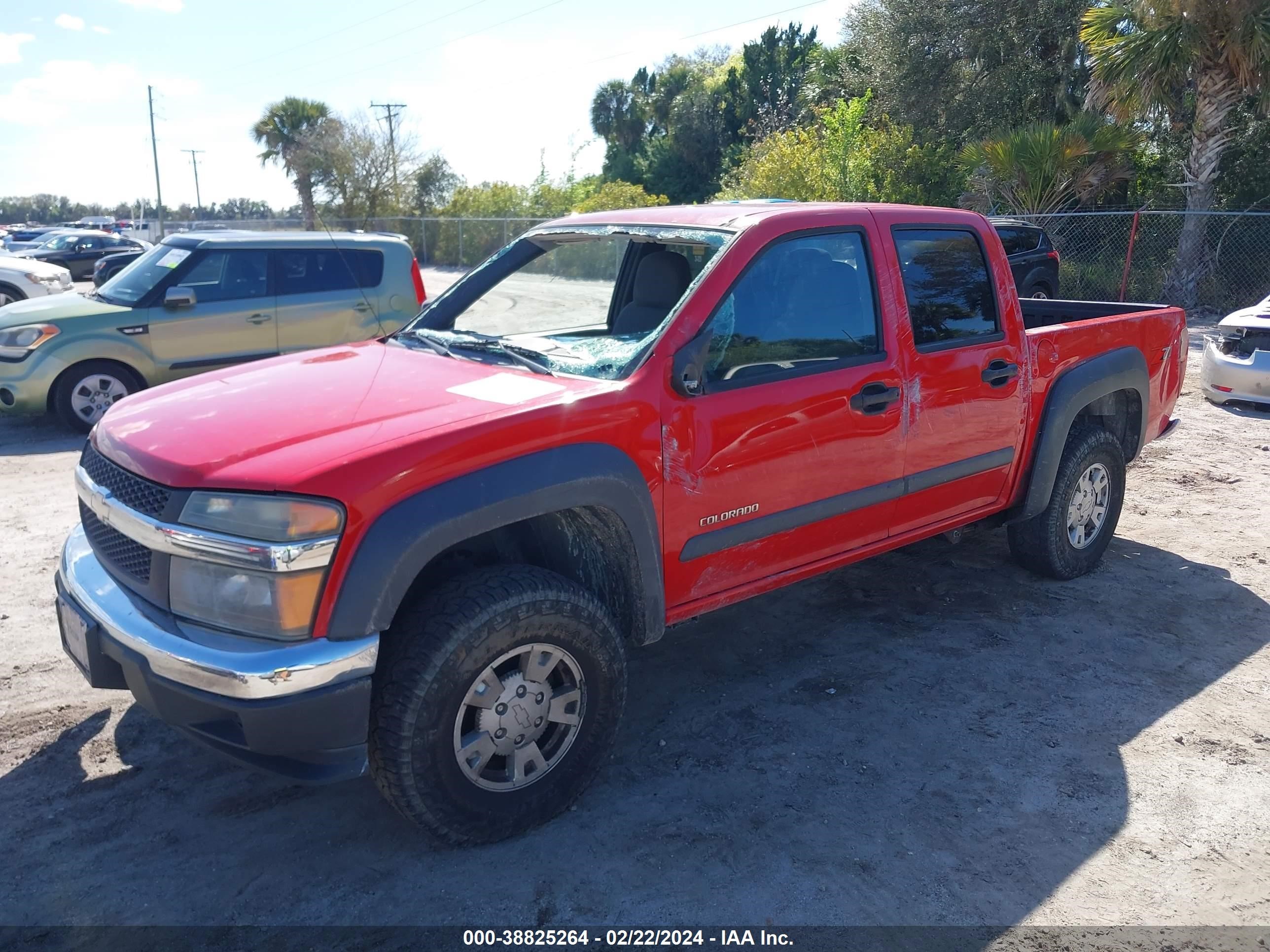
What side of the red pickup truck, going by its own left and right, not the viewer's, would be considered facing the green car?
right

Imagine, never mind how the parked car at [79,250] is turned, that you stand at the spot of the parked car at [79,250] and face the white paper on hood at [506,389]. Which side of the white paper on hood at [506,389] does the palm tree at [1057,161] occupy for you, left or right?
left

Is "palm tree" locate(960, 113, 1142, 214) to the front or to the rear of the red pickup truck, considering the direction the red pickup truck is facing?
to the rear

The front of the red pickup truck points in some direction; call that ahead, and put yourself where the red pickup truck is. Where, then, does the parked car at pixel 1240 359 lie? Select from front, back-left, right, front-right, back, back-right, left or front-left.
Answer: back

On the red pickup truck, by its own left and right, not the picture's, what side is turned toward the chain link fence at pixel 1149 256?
back

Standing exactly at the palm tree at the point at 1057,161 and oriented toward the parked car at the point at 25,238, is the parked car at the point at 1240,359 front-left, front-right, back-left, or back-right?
back-left

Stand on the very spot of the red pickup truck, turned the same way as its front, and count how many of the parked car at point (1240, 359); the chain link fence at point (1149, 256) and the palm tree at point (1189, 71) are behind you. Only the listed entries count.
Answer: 3

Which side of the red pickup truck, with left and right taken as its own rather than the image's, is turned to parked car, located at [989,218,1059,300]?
back

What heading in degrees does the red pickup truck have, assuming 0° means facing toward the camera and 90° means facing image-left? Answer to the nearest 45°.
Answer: approximately 45°

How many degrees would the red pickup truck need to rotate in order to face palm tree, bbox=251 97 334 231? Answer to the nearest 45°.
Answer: approximately 135° to its right

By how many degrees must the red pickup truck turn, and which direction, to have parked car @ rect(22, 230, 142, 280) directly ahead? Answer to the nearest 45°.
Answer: approximately 90° to its right

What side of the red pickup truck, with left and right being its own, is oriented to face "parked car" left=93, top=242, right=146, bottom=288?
right
